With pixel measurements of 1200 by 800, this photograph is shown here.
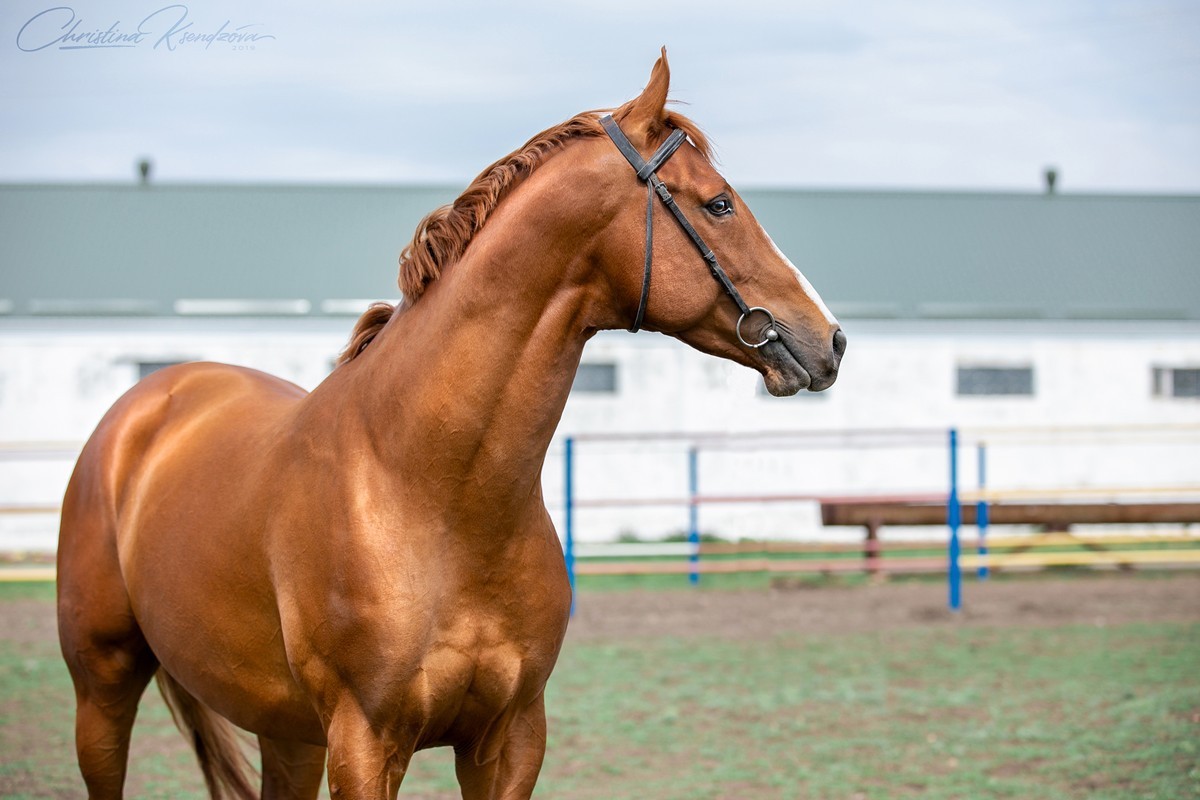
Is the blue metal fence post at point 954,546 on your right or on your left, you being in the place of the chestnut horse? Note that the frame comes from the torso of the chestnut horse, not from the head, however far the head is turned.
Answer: on your left

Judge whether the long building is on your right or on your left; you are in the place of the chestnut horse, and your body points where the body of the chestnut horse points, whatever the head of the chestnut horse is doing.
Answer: on your left

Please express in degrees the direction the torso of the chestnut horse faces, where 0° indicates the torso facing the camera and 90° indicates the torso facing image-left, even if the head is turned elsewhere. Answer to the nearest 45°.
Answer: approximately 315°
